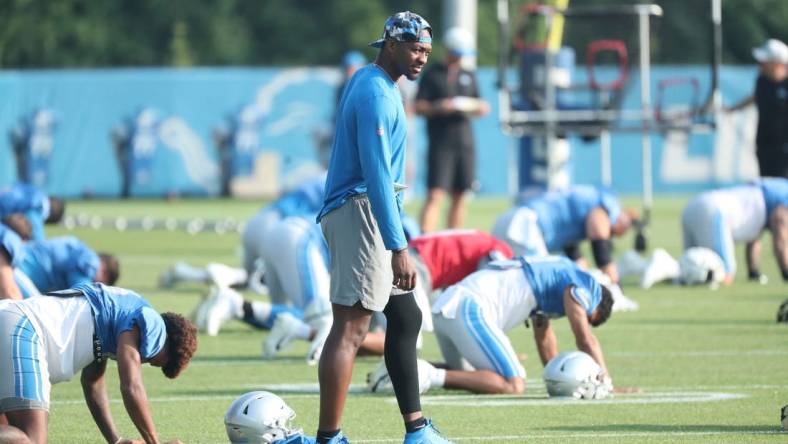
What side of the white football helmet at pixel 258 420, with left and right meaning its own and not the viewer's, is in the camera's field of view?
right

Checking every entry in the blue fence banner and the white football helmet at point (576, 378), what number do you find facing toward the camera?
1

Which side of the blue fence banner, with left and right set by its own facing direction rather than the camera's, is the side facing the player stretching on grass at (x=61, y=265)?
front

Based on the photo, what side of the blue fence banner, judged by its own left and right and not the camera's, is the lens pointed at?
front

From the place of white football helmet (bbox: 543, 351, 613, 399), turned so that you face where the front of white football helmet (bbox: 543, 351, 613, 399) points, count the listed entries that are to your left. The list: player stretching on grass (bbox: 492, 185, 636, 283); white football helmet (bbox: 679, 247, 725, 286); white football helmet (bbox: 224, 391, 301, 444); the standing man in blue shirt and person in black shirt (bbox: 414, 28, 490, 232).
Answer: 3

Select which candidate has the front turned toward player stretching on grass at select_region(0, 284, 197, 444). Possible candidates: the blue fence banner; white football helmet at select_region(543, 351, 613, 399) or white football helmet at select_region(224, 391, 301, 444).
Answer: the blue fence banner

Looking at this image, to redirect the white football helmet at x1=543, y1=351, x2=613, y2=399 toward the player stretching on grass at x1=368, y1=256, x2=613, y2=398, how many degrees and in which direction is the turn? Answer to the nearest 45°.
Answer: approximately 135° to its left

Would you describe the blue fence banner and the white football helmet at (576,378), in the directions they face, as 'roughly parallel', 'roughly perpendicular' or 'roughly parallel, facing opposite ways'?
roughly perpendicular

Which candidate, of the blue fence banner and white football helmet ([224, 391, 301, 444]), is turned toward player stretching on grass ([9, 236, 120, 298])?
the blue fence banner

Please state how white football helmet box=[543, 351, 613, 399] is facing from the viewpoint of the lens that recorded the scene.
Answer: facing to the right of the viewer

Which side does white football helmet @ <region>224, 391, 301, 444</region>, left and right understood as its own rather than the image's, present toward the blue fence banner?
left

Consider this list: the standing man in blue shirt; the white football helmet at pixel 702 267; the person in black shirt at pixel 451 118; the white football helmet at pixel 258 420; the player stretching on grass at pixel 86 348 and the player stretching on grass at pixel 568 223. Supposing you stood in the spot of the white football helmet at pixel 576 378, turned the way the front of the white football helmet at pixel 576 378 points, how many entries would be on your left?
3

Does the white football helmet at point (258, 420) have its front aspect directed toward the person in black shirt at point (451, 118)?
no
